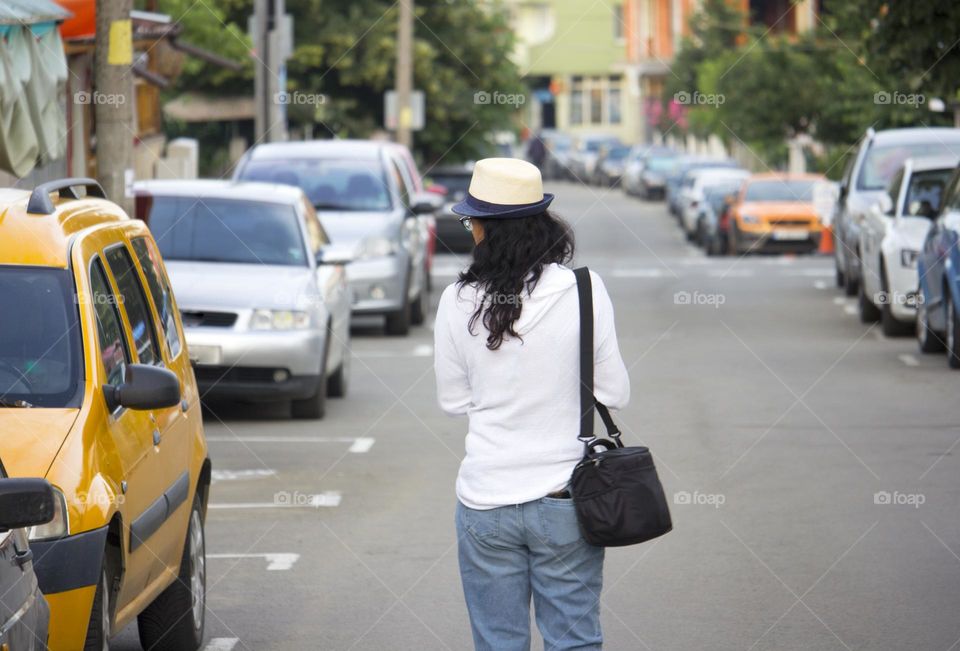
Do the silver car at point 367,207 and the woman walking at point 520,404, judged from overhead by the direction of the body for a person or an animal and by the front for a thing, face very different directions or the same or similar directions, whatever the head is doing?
very different directions

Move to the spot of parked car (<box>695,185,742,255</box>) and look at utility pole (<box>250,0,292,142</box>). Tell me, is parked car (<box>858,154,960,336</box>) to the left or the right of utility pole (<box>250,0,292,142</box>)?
left

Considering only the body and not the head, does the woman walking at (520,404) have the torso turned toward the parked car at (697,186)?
yes

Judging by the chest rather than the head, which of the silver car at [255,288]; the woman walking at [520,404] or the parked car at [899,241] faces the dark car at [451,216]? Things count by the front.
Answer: the woman walking

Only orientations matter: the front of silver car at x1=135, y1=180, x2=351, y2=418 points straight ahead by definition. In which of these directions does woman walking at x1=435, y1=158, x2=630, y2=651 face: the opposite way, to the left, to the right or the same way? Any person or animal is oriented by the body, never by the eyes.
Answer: the opposite way

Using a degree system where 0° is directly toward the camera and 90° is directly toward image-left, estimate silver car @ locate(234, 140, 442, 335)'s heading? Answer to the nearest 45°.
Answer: approximately 0°

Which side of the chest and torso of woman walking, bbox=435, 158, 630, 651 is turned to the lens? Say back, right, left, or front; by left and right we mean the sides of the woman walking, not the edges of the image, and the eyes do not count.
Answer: back

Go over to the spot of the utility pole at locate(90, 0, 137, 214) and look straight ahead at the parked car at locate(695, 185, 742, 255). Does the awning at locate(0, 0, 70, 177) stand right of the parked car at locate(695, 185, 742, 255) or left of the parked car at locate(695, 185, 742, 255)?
left

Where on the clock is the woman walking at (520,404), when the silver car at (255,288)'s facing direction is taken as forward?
The woman walking is roughly at 12 o'clock from the silver car.

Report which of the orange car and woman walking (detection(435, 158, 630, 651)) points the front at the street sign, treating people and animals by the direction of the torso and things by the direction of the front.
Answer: the woman walking

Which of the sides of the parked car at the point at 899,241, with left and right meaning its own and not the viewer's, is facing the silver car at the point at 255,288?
right
